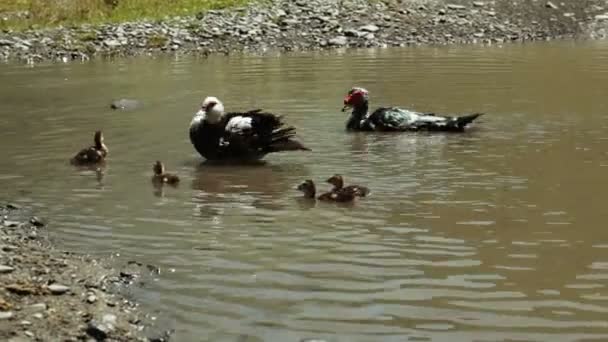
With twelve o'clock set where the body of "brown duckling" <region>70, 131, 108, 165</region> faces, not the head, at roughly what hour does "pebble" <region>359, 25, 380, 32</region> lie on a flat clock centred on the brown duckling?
The pebble is roughly at 10 o'clock from the brown duckling.

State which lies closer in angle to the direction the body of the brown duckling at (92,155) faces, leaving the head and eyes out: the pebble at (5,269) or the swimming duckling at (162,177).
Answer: the swimming duckling

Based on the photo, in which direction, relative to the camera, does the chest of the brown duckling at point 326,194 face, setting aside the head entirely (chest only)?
to the viewer's left

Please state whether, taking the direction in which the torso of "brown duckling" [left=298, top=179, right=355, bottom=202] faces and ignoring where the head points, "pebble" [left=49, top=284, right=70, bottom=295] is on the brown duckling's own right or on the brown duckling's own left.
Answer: on the brown duckling's own left

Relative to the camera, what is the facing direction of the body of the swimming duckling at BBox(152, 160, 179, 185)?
to the viewer's left

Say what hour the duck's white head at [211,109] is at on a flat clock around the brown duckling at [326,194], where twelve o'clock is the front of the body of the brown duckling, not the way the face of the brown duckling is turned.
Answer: The duck's white head is roughly at 2 o'clock from the brown duckling.

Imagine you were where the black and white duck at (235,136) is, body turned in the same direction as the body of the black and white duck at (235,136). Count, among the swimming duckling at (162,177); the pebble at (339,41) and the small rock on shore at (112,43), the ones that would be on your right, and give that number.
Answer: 2

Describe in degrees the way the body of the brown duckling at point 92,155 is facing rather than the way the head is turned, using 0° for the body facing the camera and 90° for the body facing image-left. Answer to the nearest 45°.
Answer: approximately 270°

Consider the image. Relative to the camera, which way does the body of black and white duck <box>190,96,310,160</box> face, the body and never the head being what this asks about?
to the viewer's left

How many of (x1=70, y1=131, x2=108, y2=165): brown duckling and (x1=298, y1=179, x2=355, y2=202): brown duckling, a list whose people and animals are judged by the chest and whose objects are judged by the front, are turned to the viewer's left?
1

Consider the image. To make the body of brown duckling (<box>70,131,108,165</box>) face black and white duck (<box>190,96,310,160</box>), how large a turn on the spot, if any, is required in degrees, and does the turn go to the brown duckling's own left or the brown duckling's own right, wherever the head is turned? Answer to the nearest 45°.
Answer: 0° — it already faces it

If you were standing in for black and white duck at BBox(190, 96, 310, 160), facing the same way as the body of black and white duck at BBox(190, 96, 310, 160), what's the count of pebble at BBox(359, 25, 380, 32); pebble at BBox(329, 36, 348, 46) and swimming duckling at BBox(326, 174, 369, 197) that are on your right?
2

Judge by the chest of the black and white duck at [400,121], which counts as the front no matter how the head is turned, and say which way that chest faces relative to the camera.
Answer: to the viewer's left
